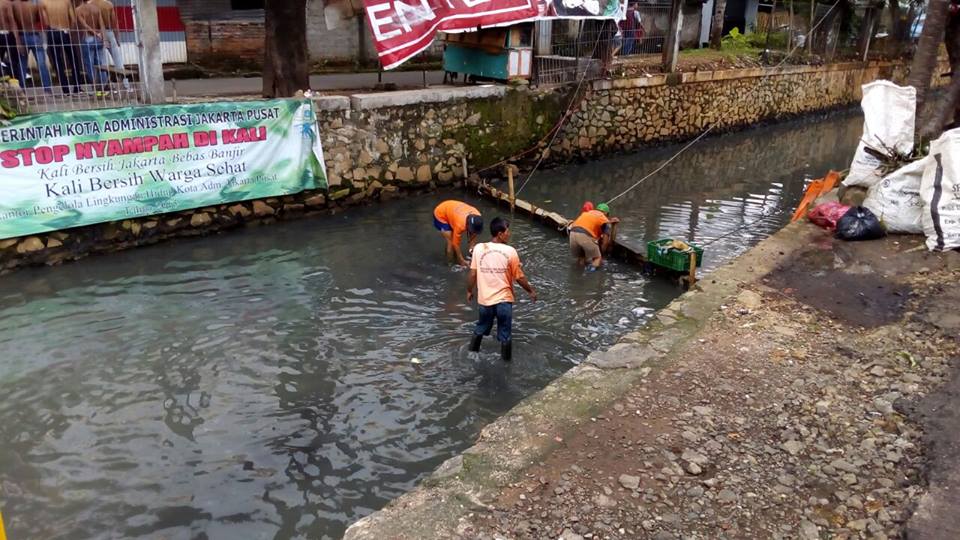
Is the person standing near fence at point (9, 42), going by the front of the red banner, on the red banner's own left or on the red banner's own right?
on the red banner's own right

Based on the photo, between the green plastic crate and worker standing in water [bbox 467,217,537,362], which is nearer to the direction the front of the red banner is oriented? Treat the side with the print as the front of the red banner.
the worker standing in water

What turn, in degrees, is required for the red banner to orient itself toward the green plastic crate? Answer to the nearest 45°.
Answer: approximately 45° to its left

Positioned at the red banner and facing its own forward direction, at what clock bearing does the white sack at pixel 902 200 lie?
The white sack is roughly at 10 o'clock from the red banner.

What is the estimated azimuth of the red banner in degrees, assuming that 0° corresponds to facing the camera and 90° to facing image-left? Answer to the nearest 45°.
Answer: approximately 0°

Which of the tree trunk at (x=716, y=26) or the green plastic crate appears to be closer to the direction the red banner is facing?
the green plastic crate

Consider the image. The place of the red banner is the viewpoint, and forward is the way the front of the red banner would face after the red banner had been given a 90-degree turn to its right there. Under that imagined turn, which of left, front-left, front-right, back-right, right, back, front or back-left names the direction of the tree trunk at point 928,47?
back

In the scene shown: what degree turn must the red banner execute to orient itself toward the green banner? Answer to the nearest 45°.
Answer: approximately 45° to its right

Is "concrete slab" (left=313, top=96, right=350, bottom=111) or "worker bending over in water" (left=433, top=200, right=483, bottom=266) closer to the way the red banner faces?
the worker bending over in water

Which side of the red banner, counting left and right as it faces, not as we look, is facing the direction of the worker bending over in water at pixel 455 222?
front

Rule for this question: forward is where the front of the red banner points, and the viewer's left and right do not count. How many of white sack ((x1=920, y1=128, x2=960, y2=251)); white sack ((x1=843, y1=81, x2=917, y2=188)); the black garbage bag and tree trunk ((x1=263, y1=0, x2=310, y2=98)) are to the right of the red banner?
1

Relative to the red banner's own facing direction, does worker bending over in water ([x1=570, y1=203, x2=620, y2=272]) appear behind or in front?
in front

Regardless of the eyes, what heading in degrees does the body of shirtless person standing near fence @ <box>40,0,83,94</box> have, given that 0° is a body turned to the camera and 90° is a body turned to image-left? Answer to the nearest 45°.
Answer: approximately 0°
